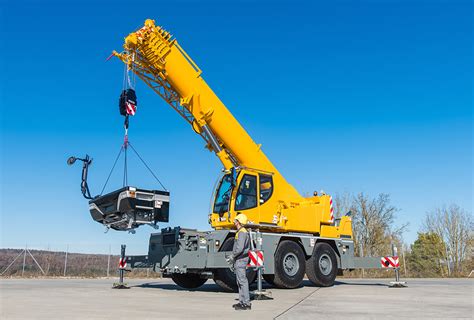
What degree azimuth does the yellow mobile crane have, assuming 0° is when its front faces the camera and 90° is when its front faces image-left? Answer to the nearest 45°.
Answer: approximately 45°
